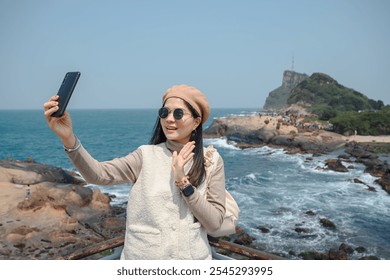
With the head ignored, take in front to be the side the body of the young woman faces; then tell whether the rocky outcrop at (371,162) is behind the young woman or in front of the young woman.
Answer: behind

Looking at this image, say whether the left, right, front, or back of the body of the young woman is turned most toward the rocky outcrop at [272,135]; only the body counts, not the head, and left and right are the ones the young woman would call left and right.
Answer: back

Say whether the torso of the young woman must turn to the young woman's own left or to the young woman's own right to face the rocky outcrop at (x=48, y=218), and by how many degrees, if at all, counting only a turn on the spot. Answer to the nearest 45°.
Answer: approximately 180°

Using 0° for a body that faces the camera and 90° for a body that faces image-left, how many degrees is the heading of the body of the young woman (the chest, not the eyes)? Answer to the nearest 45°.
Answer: approximately 0°
